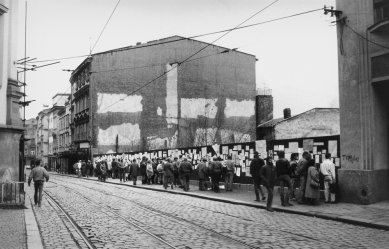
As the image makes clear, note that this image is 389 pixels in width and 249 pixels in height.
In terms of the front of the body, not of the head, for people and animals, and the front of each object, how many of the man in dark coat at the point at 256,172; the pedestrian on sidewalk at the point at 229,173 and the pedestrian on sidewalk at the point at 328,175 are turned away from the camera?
3

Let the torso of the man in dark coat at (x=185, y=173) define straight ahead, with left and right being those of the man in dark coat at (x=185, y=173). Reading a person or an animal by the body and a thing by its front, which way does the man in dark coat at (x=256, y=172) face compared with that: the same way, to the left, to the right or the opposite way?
the same way

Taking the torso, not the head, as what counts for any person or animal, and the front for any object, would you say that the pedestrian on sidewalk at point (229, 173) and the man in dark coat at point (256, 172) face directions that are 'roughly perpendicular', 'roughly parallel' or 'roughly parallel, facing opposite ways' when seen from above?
roughly parallel

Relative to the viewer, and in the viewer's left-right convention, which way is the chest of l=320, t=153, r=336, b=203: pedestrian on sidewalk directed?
facing away from the viewer

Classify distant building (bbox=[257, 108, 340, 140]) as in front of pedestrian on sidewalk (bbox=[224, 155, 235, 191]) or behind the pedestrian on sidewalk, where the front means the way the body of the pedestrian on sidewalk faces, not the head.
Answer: in front

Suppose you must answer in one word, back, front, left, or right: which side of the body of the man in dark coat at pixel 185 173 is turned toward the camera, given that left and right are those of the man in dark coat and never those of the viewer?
back

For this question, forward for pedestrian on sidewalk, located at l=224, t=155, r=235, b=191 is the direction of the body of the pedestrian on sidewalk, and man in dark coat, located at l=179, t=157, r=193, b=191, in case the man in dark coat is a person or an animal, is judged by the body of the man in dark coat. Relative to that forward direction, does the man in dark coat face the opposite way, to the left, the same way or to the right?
the same way

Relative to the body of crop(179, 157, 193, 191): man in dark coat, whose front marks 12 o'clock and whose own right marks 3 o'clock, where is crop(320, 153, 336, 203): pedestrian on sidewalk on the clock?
The pedestrian on sidewalk is roughly at 5 o'clock from the man in dark coat.

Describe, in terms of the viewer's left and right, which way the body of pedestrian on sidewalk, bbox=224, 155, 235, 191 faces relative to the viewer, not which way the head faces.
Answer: facing away from the viewer

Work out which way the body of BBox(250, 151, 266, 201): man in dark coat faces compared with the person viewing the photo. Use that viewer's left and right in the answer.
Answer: facing away from the viewer
